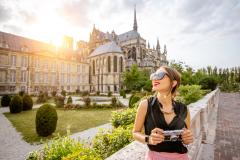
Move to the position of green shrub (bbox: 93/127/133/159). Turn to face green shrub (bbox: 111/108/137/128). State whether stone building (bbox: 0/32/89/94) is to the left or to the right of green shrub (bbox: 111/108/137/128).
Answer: left

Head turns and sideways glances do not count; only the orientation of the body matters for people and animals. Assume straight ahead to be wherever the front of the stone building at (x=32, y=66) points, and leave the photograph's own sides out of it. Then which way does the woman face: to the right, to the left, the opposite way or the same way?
to the right

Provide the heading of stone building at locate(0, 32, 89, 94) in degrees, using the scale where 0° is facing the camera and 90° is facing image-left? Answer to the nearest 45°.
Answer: approximately 315°

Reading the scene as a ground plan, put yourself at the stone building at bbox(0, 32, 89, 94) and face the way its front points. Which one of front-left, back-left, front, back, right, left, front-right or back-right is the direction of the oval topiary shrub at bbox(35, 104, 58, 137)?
front-right

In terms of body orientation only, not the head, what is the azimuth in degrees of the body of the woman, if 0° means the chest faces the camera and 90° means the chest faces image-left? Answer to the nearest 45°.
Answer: approximately 0°

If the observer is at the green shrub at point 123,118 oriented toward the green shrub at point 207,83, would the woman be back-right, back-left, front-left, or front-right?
back-right

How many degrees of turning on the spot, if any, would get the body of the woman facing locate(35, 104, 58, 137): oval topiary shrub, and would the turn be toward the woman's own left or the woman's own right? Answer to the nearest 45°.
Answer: approximately 135° to the woman's own right

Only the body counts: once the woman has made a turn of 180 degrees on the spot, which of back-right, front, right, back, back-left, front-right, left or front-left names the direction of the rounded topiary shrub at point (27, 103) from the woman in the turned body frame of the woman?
front-left

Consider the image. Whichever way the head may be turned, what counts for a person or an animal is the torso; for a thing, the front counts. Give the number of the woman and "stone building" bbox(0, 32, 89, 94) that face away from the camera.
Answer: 0

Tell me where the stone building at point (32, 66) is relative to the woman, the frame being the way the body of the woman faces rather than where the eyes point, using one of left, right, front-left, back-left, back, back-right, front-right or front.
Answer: back-right

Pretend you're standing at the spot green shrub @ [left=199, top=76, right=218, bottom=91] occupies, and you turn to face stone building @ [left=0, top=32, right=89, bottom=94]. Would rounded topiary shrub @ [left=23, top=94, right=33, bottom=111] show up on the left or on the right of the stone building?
left

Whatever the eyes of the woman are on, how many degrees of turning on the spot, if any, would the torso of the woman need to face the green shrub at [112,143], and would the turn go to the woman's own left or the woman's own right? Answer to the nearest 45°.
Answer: approximately 135° to the woman's own right

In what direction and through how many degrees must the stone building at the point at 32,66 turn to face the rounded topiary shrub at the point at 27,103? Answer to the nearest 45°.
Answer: approximately 45° to its right
